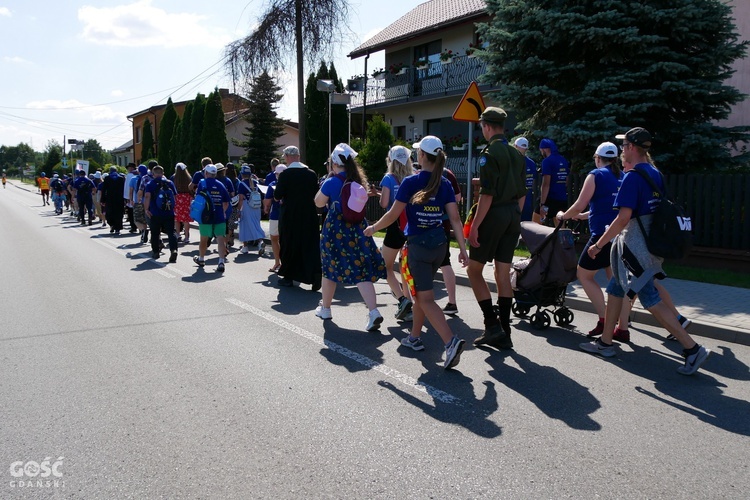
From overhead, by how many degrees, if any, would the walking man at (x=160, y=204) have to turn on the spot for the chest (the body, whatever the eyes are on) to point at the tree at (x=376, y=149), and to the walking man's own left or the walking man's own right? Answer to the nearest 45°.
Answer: approximately 45° to the walking man's own right

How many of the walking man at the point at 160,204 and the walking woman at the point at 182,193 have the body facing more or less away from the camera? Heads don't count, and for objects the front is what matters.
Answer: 2

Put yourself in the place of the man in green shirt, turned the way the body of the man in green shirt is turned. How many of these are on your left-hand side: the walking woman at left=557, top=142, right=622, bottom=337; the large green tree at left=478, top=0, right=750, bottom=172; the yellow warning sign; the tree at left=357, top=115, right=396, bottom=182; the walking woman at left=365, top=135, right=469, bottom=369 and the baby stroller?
1

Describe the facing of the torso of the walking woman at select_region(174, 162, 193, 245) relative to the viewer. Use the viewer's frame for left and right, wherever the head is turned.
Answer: facing away from the viewer

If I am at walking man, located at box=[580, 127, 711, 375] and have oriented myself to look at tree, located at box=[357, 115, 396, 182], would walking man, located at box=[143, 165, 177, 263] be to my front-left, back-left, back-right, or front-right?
front-left

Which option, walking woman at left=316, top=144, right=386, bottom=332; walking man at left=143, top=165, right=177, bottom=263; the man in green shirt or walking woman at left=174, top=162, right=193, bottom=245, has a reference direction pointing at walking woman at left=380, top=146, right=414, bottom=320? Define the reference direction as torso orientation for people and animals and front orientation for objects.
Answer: the man in green shirt

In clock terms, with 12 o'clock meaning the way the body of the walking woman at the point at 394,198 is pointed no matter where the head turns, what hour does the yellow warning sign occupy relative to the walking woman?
The yellow warning sign is roughly at 2 o'clock from the walking woman.

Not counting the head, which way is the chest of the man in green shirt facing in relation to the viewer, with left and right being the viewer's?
facing away from the viewer and to the left of the viewer

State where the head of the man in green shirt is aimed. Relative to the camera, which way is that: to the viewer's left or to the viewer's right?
to the viewer's left

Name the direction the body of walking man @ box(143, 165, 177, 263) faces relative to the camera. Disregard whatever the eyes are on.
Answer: away from the camera

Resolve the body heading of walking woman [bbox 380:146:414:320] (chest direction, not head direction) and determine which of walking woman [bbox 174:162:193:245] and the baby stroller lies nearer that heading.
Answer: the walking woman

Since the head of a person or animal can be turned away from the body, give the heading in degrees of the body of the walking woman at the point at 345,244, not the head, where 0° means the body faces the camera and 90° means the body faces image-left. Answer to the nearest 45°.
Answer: approximately 135°

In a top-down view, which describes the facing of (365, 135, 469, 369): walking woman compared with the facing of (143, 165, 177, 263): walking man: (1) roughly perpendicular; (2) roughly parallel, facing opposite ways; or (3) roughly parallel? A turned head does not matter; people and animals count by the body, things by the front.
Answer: roughly parallel

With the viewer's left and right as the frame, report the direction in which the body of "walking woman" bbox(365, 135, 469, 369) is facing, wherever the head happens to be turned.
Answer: facing away from the viewer and to the left of the viewer

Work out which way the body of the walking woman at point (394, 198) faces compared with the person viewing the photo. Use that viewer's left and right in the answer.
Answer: facing away from the viewer and to the left of the viewer

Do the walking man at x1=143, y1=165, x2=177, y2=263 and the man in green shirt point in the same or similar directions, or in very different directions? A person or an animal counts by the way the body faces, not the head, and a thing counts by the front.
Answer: same or similar directions

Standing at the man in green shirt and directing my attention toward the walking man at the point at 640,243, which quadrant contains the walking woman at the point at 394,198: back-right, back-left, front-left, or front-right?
back-left

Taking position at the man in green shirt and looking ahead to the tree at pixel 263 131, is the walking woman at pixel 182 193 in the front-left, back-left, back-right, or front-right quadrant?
front-left
